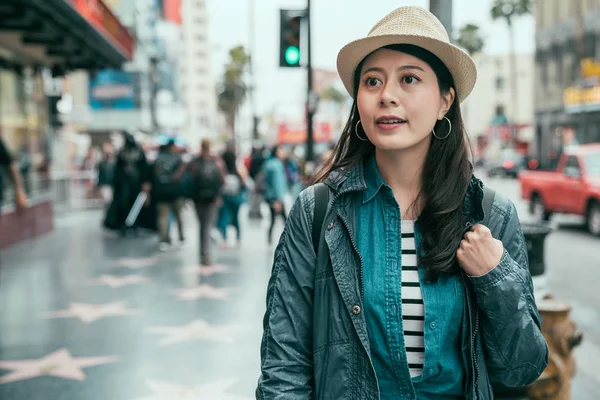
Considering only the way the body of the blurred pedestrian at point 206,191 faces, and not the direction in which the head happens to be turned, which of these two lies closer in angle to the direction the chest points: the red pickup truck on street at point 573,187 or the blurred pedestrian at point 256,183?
the blurred pedestrian

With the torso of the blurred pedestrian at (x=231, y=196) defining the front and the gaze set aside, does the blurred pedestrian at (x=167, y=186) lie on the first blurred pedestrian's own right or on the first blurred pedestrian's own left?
on the first blurred pedestrian's own left

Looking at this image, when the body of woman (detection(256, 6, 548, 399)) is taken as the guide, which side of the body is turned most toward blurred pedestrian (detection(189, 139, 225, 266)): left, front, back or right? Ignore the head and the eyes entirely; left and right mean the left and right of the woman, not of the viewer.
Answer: back

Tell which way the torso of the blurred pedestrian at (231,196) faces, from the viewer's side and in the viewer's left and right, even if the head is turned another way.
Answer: facing away from the viewer

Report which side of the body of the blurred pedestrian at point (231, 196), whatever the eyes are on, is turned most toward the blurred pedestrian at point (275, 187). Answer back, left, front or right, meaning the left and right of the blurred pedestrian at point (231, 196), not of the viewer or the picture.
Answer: right

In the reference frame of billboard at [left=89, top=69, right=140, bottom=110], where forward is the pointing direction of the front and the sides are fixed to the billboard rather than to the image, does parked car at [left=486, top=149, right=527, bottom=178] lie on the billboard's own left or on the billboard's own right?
on the billboard's own left

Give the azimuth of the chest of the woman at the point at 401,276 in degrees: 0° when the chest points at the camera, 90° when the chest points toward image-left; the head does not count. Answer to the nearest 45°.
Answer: approximately 0°

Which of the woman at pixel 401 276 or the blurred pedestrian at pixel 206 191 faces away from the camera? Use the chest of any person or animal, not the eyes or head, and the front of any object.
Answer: the blurred pedestrian

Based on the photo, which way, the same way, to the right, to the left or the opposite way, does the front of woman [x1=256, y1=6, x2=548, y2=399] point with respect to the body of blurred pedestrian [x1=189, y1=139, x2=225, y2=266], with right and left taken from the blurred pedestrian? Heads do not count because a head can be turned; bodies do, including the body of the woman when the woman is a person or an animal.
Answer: the opposite way

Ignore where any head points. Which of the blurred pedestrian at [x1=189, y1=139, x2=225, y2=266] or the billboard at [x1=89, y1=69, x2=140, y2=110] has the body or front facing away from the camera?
the blurred pedestrian

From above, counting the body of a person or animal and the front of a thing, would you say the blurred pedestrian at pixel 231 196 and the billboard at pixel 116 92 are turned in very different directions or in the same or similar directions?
very different directions

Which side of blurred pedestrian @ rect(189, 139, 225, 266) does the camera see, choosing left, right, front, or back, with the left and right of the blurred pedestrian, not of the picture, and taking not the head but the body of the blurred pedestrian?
back
